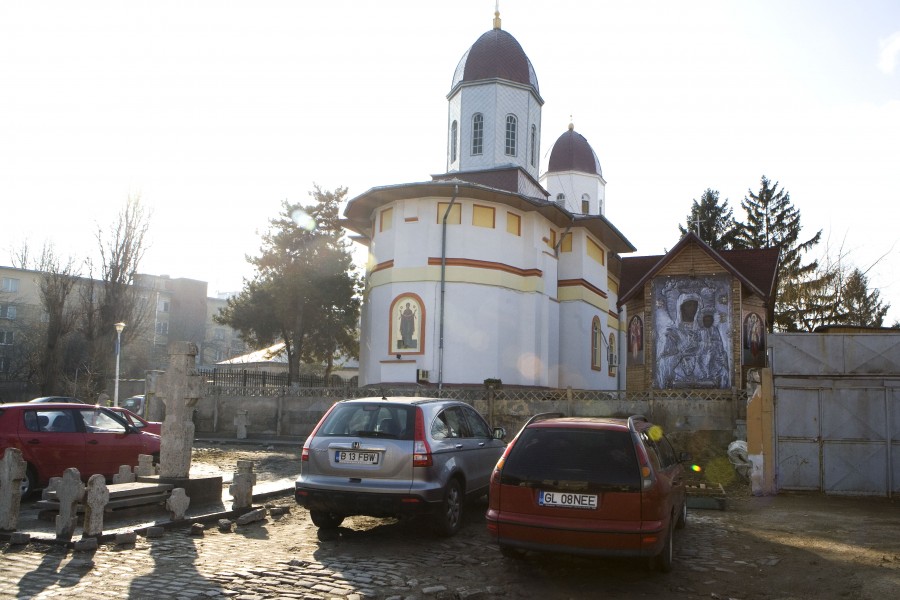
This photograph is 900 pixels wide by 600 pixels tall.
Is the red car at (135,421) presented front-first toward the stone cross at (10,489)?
no

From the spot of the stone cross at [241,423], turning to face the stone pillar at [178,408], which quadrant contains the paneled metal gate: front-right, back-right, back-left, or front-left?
front-left

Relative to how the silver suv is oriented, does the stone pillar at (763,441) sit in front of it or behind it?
in front

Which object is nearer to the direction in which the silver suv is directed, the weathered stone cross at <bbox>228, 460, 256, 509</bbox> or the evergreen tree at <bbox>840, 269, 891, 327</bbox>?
the evergreen tree

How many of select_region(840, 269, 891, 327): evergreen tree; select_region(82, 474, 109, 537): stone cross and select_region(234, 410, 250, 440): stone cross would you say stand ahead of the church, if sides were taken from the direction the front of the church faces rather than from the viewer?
1

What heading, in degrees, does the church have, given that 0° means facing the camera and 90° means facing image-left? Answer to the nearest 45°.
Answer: approximately 225°

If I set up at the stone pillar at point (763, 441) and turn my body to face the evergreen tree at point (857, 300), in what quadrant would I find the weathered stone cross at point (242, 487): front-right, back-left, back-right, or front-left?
back-left

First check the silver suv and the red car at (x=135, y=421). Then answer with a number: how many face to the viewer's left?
0

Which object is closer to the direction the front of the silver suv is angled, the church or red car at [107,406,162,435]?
the church

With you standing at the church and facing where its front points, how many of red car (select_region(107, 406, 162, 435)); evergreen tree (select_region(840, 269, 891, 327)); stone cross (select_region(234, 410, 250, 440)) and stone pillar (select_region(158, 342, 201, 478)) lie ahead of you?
1

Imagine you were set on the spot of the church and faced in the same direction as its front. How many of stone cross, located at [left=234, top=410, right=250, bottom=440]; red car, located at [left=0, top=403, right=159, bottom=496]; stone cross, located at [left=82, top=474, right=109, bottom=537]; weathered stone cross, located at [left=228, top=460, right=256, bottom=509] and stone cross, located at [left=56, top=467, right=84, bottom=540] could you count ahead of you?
0

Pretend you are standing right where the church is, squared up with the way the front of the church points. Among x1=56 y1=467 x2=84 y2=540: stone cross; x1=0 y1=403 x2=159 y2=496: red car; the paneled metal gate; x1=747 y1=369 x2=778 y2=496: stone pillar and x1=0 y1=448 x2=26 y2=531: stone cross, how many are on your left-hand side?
0

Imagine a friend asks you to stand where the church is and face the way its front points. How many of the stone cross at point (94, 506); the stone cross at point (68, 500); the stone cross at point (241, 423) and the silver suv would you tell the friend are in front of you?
0

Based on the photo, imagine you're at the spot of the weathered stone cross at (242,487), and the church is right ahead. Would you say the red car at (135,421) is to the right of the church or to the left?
left

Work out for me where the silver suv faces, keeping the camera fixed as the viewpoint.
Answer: facing away from the viewer and to the right of the viewer

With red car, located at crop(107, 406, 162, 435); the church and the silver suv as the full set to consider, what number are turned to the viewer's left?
0

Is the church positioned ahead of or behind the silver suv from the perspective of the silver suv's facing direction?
ahead

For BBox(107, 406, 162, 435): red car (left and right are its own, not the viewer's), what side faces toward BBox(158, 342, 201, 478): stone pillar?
right

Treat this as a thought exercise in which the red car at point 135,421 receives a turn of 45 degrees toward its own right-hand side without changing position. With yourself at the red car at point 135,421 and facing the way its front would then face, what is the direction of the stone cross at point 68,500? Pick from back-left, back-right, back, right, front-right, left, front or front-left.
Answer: front-right

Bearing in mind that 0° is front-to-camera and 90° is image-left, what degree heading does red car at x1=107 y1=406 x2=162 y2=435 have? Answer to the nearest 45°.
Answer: approximately 270°
